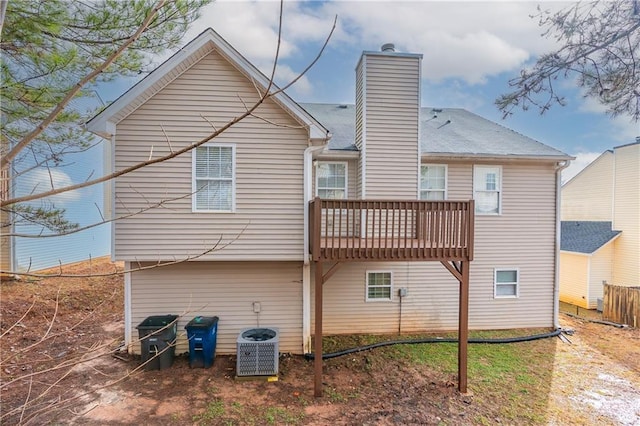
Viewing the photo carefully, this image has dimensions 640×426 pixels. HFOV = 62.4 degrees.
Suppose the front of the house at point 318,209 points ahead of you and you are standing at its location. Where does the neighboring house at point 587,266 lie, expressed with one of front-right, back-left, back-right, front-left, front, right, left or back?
front-right

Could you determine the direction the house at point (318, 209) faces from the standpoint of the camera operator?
facing away from the viewer

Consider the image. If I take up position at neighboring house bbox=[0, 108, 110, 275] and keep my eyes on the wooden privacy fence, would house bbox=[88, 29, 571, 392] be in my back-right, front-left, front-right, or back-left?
front-right

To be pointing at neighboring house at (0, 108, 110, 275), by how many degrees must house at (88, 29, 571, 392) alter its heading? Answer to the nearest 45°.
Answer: approximately 45° to its left

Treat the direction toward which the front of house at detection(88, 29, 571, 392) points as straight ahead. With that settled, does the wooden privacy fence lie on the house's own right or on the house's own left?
on the house's own right
